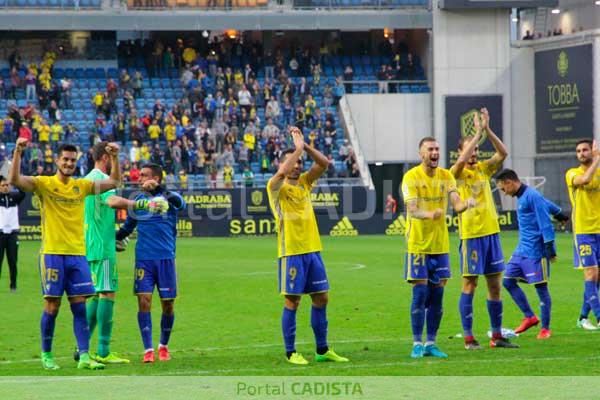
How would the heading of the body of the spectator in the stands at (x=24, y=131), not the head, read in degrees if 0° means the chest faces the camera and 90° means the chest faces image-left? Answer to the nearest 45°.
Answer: approximately 0°

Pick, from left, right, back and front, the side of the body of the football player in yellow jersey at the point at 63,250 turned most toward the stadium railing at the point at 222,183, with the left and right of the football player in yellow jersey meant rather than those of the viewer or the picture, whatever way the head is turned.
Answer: back

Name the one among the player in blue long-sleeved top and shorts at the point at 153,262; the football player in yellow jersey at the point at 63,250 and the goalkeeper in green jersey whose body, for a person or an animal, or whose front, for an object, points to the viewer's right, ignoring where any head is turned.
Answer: the goalkeeper in green jersey

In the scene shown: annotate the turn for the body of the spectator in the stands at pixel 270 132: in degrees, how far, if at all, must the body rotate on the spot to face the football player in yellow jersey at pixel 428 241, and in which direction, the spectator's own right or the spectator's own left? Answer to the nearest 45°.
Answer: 0° — they already face them
